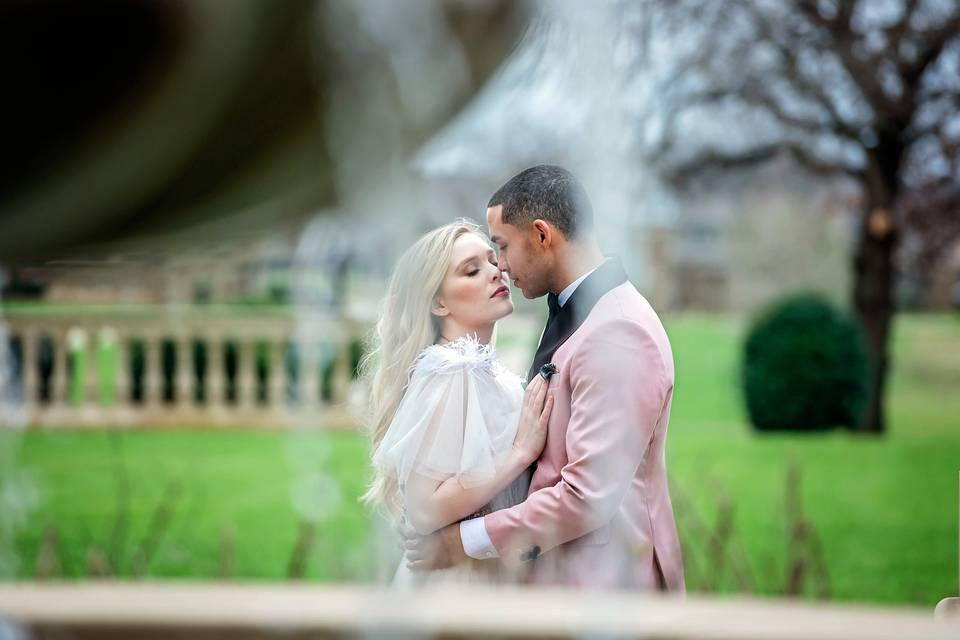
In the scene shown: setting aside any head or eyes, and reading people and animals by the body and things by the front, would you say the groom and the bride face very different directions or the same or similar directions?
very different directions

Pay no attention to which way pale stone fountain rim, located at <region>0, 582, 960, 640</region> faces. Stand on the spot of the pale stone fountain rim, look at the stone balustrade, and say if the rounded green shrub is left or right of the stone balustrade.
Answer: right

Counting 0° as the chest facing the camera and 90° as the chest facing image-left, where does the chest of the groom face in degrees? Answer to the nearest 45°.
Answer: approximately 90°

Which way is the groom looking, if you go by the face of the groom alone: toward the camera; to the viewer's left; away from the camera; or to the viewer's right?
to the viewer's left

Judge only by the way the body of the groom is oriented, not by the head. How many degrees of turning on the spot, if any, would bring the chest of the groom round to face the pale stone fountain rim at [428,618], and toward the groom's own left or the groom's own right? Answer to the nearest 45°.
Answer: approximately 90° to the groom's own left

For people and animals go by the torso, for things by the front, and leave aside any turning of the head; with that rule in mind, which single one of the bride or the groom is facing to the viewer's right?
the bride

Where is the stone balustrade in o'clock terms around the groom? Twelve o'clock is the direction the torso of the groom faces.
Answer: The stone balustrade is roughly at 2 o'clock from the groom.

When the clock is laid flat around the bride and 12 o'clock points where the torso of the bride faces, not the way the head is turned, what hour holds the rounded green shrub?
The rounded green shrub is roughly at 10 o'clock from the bride.

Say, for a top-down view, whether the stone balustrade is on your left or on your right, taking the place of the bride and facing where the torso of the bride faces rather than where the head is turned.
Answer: on your left

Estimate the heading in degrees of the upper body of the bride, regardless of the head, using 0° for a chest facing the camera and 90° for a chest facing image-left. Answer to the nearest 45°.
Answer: approximately 270°

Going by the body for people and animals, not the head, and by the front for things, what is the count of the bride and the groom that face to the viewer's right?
1

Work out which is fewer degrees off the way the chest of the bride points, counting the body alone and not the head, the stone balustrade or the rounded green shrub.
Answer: the rounded green shrub
